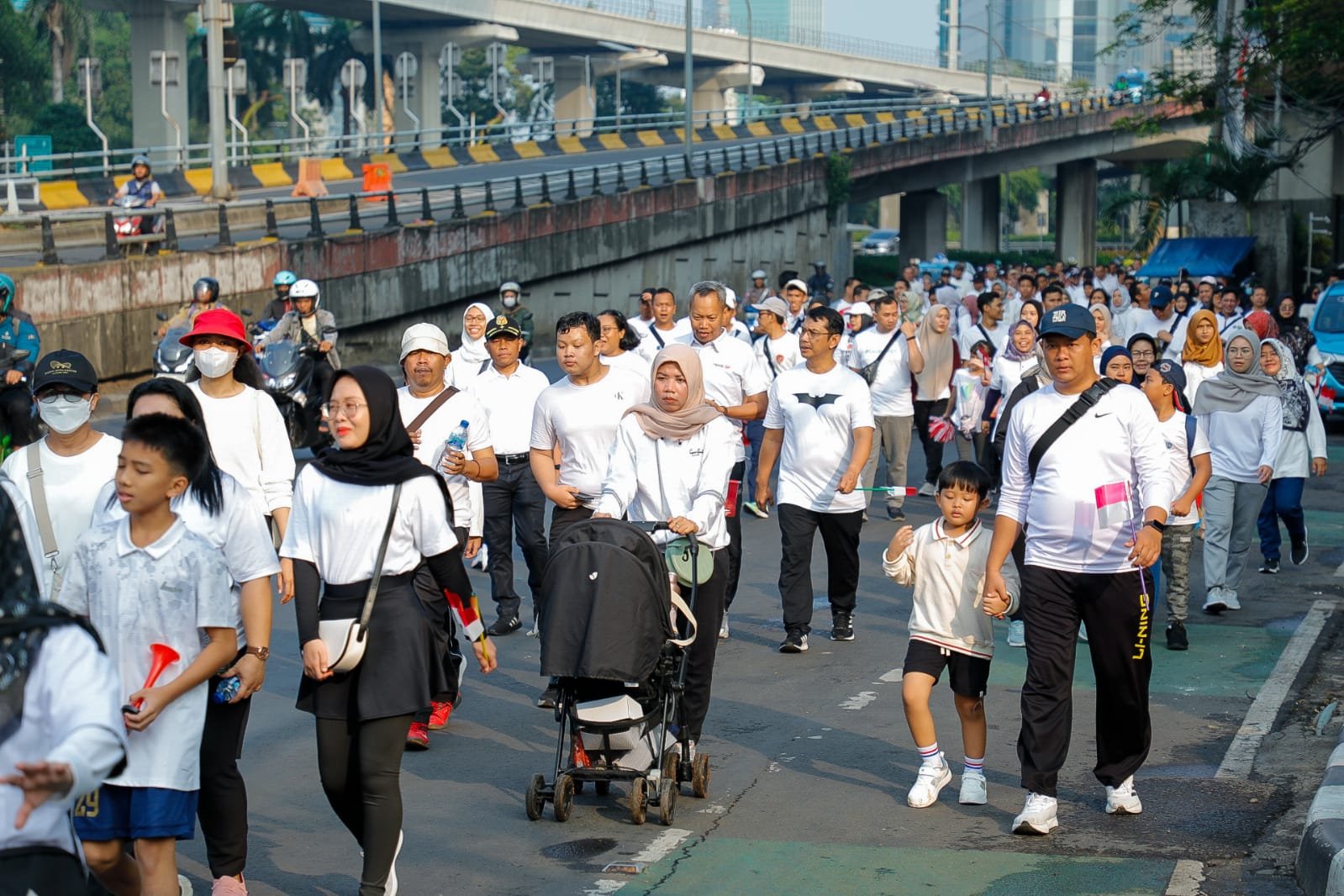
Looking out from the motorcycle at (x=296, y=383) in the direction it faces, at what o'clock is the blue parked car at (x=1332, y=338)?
The blue parked car is roughly at 7 o'clock from the motorcycle.

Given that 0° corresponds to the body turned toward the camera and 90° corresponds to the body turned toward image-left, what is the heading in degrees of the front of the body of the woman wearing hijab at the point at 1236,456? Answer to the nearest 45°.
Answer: approximately 0°

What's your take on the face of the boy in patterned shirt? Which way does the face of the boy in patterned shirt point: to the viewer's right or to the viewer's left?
to the viewer's left

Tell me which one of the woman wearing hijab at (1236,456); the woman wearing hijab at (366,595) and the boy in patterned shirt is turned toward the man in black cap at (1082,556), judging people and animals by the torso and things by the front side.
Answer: the woman wearing hijab at (1236,456)

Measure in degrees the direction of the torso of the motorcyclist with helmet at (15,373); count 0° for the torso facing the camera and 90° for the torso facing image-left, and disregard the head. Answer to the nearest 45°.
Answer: approximately 45°

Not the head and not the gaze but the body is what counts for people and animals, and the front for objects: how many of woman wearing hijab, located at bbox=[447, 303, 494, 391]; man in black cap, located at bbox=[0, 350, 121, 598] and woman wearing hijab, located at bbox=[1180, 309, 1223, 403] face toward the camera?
3

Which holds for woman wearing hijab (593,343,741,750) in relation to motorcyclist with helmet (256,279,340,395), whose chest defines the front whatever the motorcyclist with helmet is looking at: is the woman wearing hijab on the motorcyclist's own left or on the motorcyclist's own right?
on the motorcyclist's own left

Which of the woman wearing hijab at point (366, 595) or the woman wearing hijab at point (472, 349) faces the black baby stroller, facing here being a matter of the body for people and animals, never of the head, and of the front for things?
the woman wearing hijab at point (472, 349)

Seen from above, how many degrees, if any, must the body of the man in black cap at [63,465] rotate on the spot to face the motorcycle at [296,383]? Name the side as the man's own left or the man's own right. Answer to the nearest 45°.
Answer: approximately 180°

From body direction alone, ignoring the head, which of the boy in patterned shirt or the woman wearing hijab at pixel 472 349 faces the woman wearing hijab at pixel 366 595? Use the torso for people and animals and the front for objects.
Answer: the woman wearing hijab at pixel 472 349

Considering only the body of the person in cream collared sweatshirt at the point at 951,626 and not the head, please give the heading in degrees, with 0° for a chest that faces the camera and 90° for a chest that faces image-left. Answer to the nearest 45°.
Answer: approximately 0°

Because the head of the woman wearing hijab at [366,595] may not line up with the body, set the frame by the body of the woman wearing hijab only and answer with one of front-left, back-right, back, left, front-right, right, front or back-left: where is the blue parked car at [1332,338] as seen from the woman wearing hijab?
back
